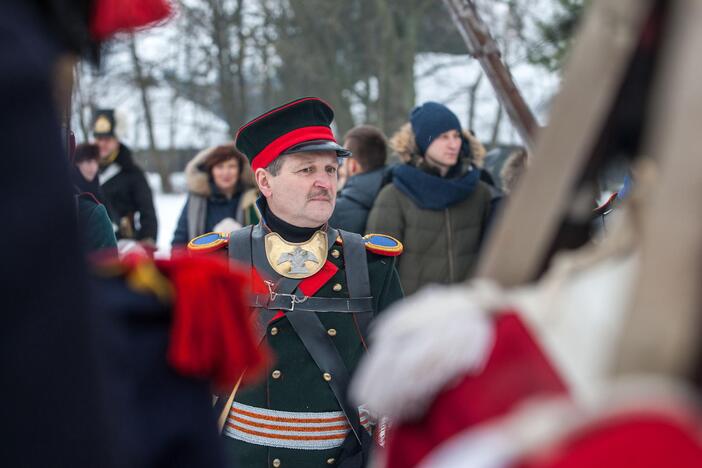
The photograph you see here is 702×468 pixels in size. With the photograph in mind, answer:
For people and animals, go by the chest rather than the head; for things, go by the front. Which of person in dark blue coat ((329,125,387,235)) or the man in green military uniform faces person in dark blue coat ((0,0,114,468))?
the man in green military uniform

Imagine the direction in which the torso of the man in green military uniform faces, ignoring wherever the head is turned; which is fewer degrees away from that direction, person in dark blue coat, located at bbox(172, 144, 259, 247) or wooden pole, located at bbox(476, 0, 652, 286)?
the wooden pole

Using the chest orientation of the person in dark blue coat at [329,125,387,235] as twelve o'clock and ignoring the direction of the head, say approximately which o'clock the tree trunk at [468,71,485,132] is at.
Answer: The tree trunk is roughly at 2 o'clock from the person in dark blue coat.

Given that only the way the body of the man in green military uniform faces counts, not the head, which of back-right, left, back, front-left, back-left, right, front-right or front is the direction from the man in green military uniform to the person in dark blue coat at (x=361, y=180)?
back

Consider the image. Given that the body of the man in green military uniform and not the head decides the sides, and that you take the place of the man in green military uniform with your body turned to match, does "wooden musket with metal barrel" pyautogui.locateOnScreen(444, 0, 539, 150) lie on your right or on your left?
on your left

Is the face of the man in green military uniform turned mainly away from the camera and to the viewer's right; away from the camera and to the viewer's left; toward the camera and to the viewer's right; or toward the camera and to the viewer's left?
toward the camera and to the viewer's right

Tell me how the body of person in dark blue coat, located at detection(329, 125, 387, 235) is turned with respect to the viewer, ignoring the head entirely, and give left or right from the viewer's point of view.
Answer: facing away from the viewer and to the left of the viewer

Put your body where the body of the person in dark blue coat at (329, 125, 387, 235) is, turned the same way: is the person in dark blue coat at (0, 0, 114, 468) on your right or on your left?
on your left

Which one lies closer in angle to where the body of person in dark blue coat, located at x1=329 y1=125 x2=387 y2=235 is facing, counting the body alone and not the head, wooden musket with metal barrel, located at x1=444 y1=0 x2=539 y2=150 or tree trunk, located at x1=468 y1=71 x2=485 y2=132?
the tree trunk

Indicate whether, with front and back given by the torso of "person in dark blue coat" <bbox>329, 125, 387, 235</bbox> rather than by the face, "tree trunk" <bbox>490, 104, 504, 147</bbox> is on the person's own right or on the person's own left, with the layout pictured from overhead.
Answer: on the person's own right

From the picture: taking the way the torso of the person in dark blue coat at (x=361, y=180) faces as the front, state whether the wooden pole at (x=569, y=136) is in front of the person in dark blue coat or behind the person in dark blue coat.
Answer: behind

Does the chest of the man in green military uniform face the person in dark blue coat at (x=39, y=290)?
yes

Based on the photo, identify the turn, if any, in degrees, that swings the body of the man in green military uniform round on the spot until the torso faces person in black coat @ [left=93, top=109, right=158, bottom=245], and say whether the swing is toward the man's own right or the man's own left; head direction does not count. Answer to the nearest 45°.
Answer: approximately 180°

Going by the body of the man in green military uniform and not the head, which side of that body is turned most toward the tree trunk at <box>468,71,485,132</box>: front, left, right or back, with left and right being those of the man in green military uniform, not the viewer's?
back
